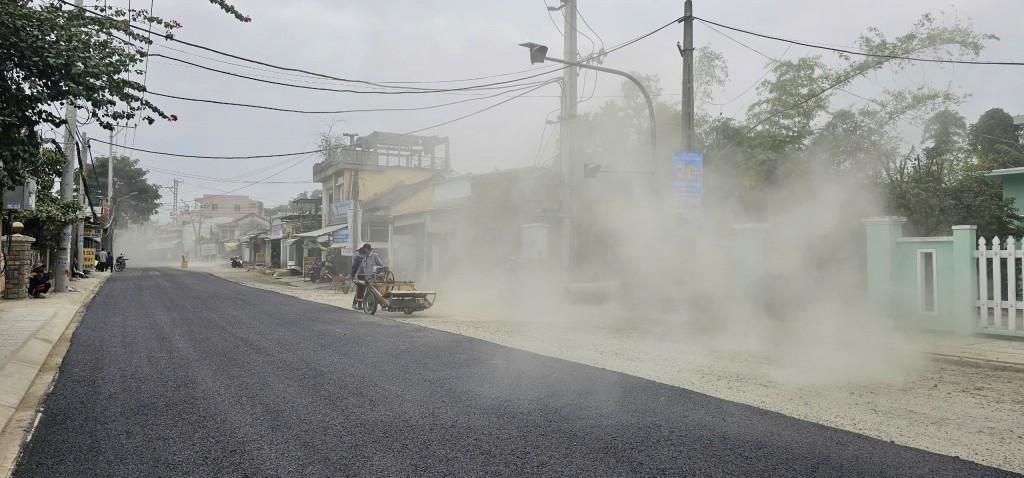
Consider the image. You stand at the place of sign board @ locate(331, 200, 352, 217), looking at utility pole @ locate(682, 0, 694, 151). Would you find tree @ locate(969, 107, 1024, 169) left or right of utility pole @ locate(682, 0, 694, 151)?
left

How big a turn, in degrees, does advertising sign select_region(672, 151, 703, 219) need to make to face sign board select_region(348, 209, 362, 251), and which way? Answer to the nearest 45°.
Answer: approximately 135° to its right

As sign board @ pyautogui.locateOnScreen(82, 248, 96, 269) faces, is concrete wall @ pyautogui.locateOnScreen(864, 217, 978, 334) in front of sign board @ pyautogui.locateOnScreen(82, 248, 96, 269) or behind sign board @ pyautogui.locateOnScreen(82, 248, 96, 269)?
in front

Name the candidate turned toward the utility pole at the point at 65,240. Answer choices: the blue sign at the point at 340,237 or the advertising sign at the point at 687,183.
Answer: the blue sign

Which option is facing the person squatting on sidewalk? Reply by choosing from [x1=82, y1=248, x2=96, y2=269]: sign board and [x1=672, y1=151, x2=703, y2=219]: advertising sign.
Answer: the sign board

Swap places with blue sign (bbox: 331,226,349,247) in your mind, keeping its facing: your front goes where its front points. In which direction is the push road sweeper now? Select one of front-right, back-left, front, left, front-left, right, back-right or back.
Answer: front-left

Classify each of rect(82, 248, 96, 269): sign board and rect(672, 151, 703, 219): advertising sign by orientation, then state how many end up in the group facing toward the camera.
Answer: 2

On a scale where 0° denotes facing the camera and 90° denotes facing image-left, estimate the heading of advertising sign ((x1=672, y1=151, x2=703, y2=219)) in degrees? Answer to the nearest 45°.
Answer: approximately 0°

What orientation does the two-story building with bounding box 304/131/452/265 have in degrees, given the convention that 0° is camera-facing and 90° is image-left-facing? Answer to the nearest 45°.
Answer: approximately 45°

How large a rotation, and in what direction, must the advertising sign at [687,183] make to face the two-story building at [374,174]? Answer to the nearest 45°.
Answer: approximately 135° to its right

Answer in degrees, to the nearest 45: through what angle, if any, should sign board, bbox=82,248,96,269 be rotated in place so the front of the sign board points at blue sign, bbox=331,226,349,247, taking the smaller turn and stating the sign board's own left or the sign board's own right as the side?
approximately 45° to the sign board's own left
